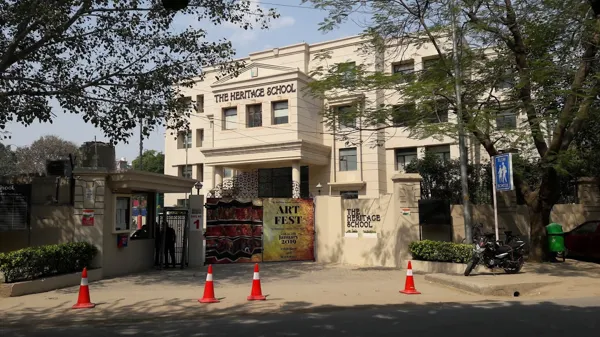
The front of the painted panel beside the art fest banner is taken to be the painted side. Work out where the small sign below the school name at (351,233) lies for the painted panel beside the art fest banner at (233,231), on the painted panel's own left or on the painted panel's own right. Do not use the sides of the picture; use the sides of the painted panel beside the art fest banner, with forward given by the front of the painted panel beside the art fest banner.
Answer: on the painted panel's own left

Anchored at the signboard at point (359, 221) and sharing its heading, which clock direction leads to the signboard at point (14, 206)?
the signboard at point (14, 206) is roughly at 2 o'clock from the signboard at point (359, 221).

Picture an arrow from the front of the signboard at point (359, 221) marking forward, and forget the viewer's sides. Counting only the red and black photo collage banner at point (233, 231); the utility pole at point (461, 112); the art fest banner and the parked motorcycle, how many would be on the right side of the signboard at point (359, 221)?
2

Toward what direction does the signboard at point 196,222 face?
toward the camera

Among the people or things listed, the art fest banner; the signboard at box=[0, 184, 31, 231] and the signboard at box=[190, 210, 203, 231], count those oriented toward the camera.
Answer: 3

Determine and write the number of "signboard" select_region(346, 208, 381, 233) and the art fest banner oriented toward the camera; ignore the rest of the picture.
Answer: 2

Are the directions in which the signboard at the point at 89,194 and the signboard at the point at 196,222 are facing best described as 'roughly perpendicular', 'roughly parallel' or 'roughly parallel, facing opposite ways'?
roughly parallel

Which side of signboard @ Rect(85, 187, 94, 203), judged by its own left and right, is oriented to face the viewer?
front

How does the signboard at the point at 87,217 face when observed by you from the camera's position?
facing the viewer
